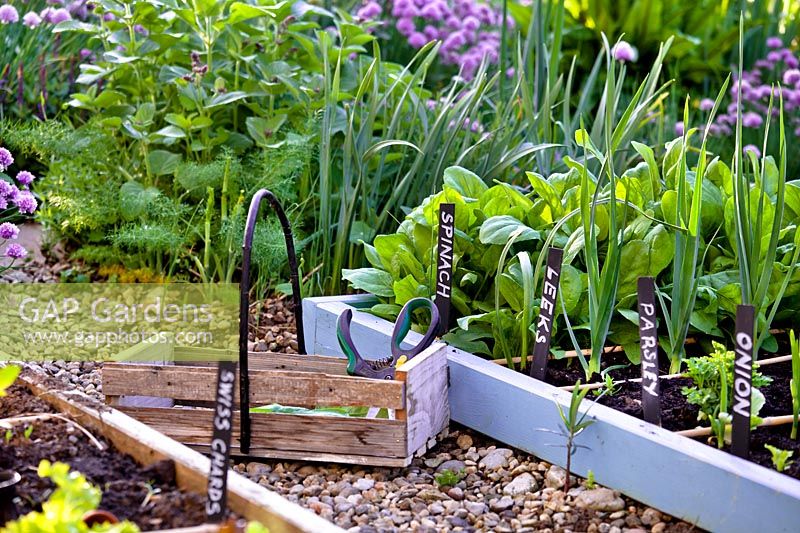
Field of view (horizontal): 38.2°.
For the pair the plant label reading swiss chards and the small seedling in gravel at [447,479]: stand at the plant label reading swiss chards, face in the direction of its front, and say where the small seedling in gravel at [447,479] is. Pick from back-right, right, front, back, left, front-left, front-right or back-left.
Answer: back-left

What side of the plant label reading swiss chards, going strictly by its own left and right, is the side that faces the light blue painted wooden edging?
left

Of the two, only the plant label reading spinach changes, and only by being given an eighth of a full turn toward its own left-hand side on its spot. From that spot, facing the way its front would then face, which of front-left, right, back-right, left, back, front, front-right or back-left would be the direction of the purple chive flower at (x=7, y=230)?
back-right

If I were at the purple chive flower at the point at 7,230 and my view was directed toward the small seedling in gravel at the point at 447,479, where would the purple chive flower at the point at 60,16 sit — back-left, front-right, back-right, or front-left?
back-left

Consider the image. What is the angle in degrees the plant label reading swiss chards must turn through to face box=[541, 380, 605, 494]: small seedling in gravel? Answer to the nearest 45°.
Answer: approximately 135° to its left

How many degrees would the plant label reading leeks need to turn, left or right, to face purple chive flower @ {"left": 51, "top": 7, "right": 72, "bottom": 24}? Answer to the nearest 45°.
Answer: approximately 135° to its right

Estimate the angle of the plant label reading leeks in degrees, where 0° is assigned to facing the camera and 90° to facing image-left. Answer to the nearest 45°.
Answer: approximately 0°

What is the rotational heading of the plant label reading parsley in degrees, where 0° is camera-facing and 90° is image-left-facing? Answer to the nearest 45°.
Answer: approximately 0°
